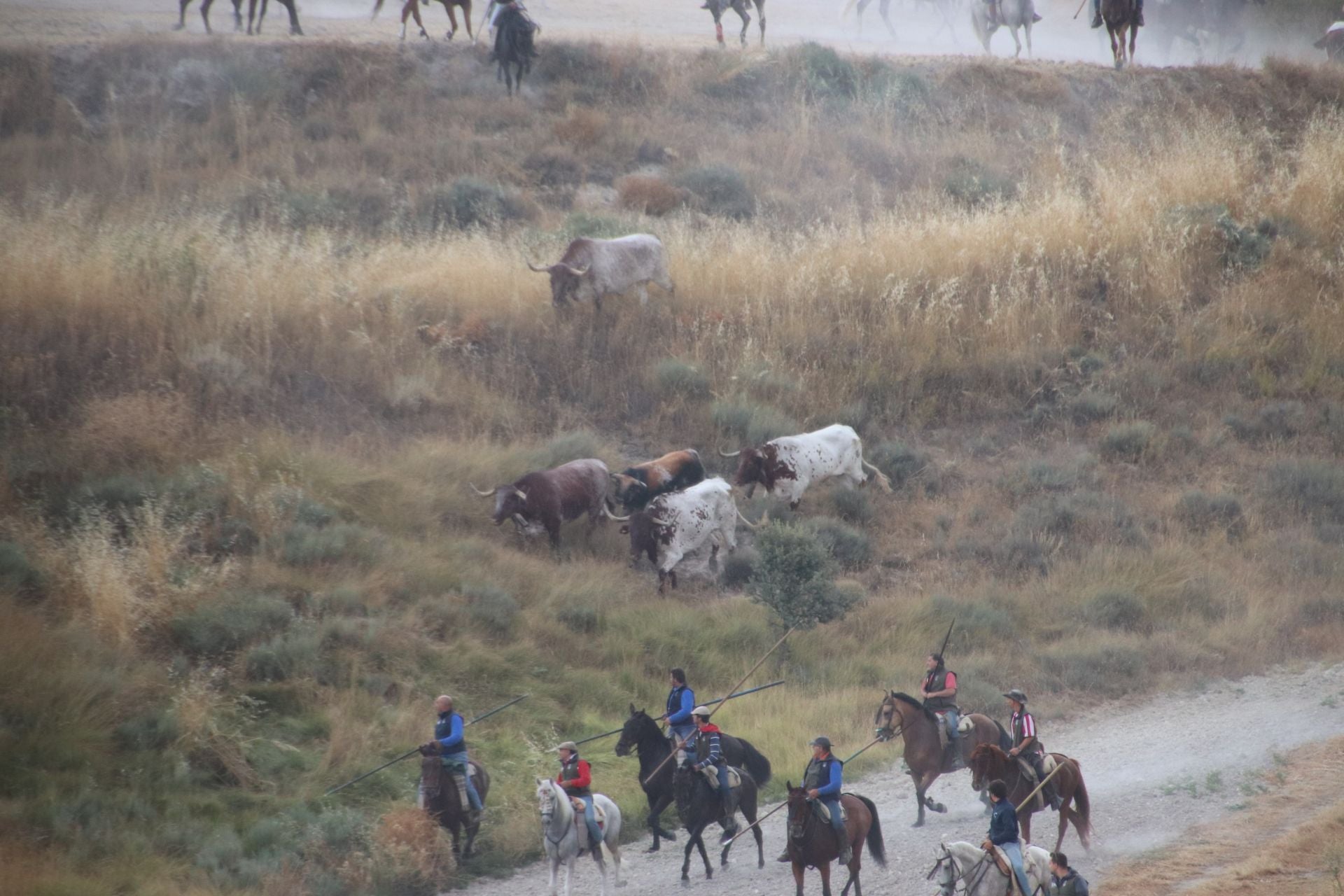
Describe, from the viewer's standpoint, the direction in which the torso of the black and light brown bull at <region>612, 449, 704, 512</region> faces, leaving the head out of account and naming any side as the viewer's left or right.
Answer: facing the viewer and to the left of the viewer

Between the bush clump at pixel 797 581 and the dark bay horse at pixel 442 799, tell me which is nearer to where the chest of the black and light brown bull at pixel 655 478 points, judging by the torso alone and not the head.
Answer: the dark bay horse

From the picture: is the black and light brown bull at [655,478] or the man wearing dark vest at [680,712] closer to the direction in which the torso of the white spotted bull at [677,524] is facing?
the man wearing dark vest

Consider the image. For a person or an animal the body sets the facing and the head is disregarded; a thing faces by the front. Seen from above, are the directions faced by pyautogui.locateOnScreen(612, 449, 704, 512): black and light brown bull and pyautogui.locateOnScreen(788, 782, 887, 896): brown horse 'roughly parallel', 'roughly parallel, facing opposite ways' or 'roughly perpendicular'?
roughly parallel

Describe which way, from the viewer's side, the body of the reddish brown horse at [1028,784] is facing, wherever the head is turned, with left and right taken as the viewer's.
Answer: facing to the left of the viewer

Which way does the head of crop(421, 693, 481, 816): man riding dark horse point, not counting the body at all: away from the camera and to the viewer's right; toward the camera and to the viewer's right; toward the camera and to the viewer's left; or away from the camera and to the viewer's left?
toward the camera and to the viewer's left

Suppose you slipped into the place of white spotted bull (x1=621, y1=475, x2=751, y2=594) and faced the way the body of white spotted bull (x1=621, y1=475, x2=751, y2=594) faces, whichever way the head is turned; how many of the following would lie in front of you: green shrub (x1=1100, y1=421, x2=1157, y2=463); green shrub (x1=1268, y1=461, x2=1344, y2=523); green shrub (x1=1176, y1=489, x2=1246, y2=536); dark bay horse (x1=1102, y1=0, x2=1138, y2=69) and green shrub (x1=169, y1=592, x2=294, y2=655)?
1

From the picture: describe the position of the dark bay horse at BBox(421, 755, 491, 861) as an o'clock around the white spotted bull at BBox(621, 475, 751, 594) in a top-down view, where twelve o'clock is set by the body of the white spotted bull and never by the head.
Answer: The dark bay horse is roughly at 11 o'clock from the white spotted bull.

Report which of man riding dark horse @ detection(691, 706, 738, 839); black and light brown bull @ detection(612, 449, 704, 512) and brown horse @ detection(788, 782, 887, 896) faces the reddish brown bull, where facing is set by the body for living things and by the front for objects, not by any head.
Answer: the black and light brown bull

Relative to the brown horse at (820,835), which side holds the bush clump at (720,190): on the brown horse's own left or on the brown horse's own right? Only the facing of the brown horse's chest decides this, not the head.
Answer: on the brown horse's own right

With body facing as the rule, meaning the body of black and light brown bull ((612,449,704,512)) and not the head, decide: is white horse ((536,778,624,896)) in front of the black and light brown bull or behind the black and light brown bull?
in front

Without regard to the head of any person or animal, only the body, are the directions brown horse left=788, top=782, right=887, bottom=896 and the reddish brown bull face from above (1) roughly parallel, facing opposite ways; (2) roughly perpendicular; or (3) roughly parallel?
roughly parallel

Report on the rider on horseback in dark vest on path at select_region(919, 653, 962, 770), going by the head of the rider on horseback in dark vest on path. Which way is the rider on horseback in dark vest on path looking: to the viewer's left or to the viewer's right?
to the viewer's left

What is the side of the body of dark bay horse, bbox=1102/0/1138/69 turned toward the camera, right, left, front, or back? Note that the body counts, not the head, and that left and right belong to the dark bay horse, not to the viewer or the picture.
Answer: front

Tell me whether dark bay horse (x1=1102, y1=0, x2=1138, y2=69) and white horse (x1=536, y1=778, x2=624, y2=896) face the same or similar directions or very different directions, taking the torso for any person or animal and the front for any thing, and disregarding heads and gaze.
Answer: same or similar directions

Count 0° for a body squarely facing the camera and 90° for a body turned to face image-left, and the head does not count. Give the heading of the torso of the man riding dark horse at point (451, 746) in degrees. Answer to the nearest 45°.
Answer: approximately 45°

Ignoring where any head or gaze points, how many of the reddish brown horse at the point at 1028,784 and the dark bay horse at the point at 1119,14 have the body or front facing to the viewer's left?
1

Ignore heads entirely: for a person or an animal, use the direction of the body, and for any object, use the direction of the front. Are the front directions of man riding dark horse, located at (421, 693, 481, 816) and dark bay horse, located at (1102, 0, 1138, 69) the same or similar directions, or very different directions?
same or similar directions
